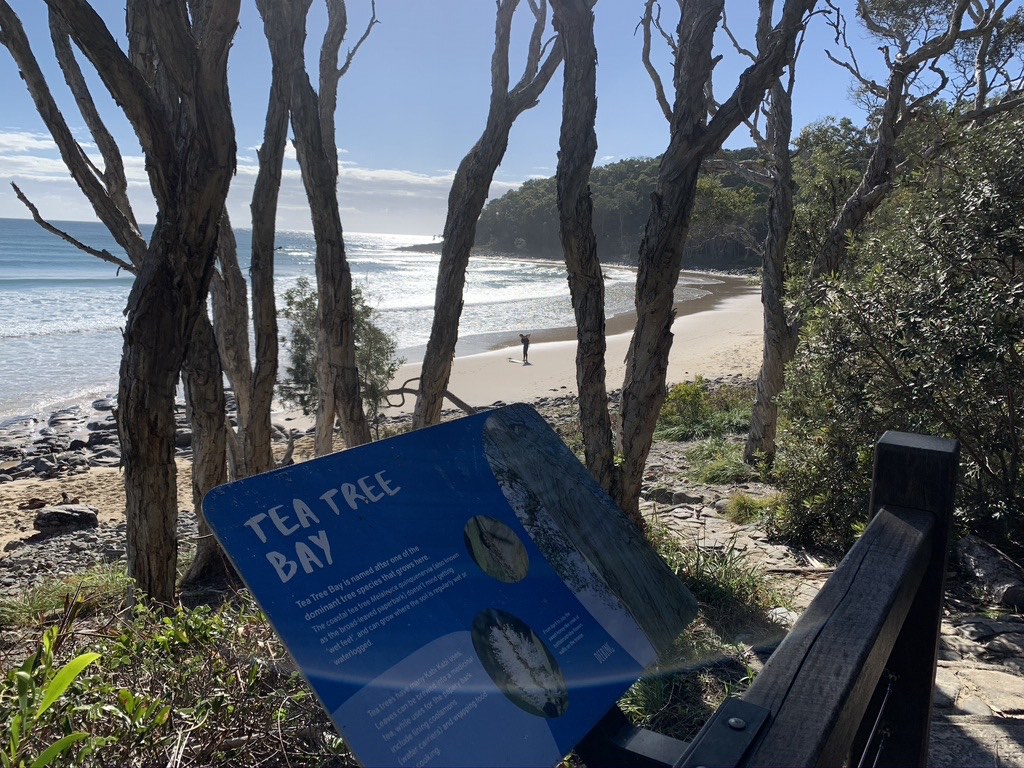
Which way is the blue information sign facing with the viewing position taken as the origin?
facing the viewer and to the right of the viewer

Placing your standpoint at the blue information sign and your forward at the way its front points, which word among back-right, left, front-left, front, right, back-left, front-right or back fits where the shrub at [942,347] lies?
left

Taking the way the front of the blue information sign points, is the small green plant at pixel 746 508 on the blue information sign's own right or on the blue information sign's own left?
on the blue information sign's own left

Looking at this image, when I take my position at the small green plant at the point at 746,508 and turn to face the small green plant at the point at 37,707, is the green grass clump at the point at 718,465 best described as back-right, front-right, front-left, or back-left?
back-right

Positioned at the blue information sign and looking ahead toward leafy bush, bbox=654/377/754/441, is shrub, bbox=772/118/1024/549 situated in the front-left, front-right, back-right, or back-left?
front-right

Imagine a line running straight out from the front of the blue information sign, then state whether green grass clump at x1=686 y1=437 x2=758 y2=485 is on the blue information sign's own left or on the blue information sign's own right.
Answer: on the blue information sign's own left

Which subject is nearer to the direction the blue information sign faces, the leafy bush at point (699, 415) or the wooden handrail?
the wooden handrail

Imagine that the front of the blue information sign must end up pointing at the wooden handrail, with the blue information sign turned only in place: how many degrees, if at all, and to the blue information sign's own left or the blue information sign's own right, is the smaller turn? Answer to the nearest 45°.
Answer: approximately 45° to the blue information sign's own left
